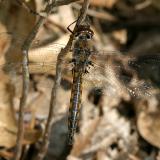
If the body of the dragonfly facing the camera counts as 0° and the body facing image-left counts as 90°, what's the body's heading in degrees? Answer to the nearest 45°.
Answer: approximately 180°

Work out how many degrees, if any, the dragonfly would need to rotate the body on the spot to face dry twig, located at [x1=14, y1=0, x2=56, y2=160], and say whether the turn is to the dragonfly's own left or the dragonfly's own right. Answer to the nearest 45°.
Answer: approximately 135° to the dragonfly's own left
